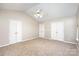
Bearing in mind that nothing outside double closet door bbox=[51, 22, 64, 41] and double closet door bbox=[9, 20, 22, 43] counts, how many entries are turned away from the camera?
0

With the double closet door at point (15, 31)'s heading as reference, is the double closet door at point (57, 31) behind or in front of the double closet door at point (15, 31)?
in front

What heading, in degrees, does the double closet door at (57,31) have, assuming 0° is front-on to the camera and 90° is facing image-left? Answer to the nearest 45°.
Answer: approximately 45°

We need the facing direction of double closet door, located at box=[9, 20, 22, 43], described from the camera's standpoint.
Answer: facing the viewer and to the right of the viewer
